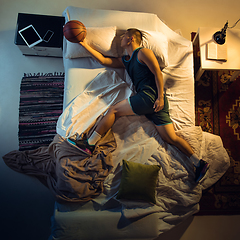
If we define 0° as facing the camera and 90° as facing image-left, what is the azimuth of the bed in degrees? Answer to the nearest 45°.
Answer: approximately 0°

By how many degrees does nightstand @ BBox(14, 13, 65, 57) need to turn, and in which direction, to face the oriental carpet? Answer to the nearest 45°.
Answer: approximately 90° to its left

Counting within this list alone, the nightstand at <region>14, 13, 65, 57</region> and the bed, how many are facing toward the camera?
2

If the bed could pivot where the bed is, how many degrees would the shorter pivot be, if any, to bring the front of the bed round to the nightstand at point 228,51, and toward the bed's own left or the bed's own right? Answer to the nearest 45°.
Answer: approximately 90° to the bed's own left

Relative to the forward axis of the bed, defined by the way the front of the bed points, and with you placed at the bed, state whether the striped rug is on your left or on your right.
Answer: on your right

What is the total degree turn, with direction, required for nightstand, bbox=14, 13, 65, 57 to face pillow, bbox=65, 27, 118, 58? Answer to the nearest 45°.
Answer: approximately 45° to its left

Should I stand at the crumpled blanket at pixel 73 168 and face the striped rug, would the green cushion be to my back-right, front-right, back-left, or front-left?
back-right
